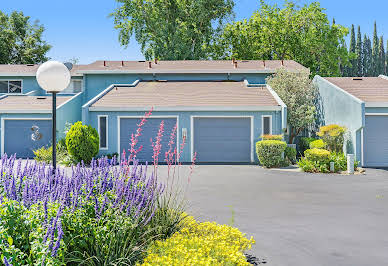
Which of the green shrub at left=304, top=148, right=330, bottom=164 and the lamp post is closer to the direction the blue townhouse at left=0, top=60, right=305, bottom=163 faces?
the lamp post

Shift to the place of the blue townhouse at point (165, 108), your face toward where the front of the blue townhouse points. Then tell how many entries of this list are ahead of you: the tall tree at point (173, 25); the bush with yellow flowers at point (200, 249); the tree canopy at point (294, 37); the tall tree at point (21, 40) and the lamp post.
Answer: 2

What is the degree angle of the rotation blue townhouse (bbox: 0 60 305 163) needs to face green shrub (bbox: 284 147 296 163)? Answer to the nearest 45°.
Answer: approximately 45° to its left

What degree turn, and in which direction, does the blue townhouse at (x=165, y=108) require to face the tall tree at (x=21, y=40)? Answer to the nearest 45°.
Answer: approximately 135° to its right

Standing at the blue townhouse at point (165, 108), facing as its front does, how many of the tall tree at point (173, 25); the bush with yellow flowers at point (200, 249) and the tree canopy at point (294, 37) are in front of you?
1

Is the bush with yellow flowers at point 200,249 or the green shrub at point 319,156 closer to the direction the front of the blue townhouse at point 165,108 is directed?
the bush with yellow flowers

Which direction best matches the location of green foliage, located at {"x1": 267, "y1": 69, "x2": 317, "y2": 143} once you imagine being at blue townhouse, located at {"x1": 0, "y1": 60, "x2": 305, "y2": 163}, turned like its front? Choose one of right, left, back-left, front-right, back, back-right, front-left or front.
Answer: left

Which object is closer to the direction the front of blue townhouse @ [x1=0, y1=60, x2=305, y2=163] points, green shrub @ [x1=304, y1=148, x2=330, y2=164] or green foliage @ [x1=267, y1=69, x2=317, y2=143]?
the green shrub

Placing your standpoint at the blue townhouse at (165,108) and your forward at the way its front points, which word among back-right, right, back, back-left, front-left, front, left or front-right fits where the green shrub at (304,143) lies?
left

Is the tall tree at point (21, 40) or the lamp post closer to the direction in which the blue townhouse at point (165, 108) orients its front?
the lamp post

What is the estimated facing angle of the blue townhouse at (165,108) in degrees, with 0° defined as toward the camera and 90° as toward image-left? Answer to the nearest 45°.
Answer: approximately 0°

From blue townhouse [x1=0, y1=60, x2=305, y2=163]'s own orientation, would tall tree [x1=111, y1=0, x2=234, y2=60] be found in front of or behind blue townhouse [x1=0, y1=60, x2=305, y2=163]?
behind
